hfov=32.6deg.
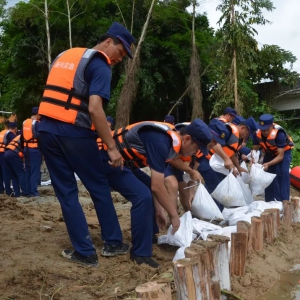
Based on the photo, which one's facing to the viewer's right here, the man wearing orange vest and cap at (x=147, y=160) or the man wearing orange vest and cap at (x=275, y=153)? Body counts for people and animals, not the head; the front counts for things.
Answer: the man wearing orange vest and cap at (x=147, y=160)

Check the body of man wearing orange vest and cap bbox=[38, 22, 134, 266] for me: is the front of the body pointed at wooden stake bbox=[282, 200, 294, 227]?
yes

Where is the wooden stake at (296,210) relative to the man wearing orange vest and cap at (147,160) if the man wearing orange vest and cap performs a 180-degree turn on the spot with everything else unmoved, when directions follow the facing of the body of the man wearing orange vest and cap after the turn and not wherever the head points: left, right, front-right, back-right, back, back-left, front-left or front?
back-right

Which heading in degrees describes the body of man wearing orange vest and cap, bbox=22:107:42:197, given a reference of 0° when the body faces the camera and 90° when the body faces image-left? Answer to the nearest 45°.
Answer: approximately 225°

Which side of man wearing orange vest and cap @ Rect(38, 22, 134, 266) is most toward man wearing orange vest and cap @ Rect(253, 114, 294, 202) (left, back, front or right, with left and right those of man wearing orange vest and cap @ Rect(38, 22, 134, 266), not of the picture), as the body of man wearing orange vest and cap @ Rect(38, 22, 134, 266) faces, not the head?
front

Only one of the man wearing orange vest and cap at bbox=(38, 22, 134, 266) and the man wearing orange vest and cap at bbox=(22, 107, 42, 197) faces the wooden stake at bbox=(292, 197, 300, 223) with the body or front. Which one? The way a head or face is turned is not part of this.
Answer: the man wearing orange vest and cap at bbox=(38, 22, 134, 266)

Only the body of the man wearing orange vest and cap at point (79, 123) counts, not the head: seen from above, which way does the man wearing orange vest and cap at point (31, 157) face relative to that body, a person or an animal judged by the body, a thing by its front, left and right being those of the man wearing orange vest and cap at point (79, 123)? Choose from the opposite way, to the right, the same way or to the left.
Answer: the same way

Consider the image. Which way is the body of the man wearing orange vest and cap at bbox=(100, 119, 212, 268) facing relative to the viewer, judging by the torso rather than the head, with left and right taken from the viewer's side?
facing to the right of the viewer

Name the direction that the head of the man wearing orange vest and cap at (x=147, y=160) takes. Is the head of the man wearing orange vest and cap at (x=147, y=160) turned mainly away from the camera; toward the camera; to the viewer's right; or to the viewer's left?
to the viewer's right

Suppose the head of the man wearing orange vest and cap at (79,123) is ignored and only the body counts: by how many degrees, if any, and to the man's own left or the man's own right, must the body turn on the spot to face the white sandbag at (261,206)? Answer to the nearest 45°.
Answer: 0° — they already face it

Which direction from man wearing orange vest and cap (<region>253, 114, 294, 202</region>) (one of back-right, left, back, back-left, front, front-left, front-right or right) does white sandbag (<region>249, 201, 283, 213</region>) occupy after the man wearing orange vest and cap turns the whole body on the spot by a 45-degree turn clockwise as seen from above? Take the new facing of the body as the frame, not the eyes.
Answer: left

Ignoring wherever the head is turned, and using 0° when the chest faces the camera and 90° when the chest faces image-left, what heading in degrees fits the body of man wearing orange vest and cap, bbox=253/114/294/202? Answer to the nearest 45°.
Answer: approximately 45°

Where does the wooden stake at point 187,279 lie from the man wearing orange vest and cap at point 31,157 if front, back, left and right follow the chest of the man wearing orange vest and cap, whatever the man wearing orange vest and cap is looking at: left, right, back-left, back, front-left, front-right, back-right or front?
back-right

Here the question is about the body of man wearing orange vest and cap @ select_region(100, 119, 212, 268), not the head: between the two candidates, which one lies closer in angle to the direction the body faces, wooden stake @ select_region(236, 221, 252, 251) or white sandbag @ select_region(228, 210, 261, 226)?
the wooden stake

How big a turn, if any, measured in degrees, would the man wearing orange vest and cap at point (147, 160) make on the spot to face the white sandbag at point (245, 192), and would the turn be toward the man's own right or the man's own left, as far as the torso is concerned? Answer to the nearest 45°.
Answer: approximately 45° to the man's own left

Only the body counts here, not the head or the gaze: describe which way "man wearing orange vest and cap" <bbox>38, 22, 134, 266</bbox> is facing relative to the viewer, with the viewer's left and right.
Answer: facing away from the viewer and to the right of the viewer

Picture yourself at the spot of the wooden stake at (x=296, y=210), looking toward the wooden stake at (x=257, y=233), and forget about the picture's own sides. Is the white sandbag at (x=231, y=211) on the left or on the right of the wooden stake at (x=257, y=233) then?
right
